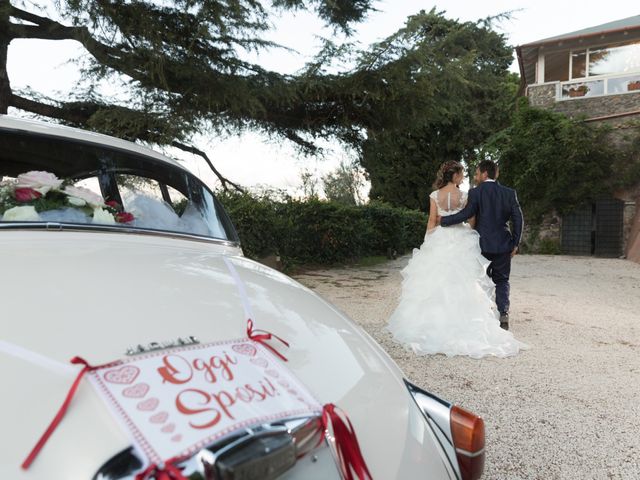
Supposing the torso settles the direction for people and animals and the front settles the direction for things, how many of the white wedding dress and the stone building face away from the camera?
1

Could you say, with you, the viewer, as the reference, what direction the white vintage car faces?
facing away from the viewer and to the left of the viewer

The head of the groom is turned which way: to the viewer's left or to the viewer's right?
to the viewer's left

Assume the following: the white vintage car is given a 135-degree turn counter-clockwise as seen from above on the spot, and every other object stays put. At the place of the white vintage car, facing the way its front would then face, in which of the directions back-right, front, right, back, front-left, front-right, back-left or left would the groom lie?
back-left

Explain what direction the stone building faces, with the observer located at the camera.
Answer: facing the viewer and to the left of the viewer

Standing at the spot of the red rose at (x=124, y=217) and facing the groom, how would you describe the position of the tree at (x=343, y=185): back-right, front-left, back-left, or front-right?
front-left

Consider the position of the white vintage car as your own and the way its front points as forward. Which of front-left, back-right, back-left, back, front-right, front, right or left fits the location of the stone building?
right

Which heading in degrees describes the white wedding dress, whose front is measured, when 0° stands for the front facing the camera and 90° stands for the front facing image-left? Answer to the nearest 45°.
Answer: approximately 180°

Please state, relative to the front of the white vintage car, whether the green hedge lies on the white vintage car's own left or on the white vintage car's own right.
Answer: on the white vintage car's own right

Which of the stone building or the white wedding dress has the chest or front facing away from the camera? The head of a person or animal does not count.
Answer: the white wedding dress

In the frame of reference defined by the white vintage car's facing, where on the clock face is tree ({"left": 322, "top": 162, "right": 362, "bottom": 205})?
The tree is roughly at 2 o'clock from the white vintage car.

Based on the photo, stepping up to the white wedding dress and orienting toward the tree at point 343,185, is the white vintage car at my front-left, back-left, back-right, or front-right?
back-left
